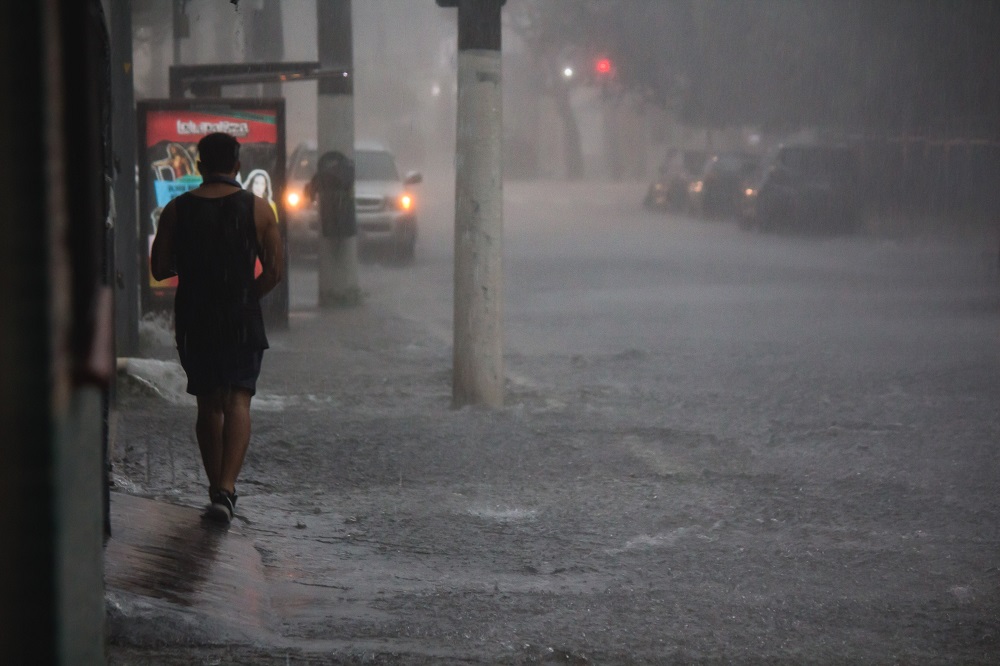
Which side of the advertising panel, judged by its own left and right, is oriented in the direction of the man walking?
front

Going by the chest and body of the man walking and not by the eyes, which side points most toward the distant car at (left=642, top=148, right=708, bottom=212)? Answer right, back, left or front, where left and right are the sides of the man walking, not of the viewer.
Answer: front

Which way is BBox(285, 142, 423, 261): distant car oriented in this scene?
toward the camera

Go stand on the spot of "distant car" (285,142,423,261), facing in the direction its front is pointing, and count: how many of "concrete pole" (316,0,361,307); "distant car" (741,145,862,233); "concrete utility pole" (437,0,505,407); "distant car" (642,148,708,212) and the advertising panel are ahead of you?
3

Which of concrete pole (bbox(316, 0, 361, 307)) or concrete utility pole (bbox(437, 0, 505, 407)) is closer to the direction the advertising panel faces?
the concrete utility pole

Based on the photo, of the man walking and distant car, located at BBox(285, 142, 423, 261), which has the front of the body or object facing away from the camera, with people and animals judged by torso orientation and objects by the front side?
the man walking

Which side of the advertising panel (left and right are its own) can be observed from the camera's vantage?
front

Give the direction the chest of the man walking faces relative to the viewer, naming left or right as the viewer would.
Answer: facing away from the viewer

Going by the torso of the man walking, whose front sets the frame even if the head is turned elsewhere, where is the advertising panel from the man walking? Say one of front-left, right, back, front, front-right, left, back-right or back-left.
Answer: front

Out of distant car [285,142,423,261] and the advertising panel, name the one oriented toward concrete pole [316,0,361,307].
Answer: the distant car

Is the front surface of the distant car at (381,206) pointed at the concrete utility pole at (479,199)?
yes

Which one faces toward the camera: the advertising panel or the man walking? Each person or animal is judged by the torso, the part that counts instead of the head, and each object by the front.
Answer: the advertising panel

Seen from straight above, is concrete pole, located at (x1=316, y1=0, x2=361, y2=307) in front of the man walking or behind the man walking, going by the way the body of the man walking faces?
in front

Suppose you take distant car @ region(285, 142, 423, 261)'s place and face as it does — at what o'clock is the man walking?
The man walking is roughly at 12 o'clock from the distant car.

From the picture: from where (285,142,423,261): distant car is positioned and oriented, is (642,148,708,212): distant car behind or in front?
behind

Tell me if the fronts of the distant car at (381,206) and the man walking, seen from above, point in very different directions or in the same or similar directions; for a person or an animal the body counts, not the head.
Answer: very different directions

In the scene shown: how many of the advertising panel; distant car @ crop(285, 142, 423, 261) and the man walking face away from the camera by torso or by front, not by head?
1

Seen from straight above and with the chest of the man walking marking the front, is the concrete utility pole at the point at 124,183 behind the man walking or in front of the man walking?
in front

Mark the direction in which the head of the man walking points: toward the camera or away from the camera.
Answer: away from the camera

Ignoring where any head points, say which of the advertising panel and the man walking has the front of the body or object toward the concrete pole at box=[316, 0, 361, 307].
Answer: the man walking

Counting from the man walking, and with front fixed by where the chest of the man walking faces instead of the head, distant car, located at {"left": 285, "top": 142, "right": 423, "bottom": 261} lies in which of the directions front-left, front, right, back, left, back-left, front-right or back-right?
front

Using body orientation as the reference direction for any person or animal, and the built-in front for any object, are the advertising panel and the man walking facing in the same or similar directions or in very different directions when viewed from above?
very different directions
